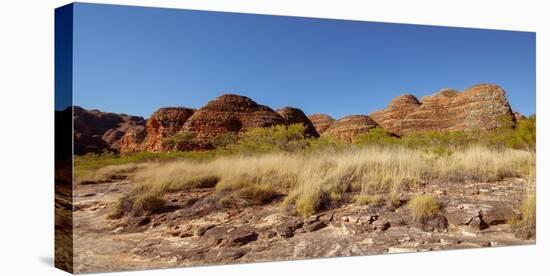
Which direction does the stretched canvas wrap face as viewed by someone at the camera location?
facing the viewer and to the right of the viewer
